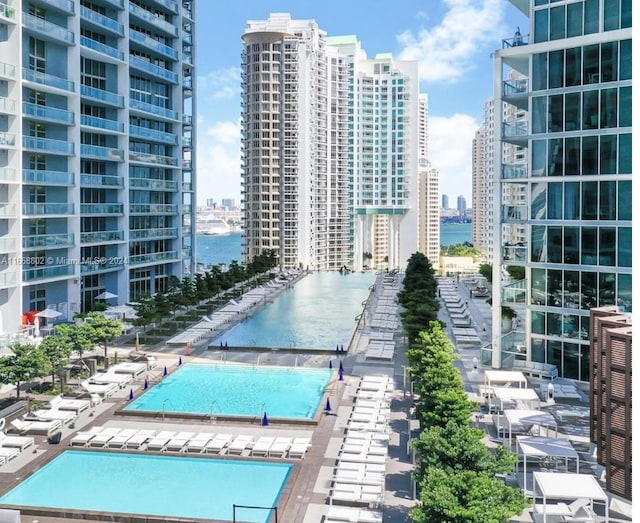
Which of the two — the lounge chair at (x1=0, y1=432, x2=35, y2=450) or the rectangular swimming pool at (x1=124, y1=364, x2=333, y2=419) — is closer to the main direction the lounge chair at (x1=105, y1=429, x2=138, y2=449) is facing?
the lounge chair

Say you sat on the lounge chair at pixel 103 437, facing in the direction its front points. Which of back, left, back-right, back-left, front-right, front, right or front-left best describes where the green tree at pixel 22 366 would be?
right

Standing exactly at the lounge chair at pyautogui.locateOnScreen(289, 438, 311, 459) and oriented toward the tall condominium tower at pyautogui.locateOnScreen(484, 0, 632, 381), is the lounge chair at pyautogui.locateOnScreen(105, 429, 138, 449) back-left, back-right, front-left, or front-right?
back-left

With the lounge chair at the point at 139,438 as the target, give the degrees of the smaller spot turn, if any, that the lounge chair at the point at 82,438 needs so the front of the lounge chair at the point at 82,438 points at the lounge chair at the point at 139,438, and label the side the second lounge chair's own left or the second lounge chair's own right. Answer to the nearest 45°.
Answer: approximately 135° to the second lounge chair's own left

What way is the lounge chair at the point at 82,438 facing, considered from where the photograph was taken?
facing the viewer and to the left of the viewer

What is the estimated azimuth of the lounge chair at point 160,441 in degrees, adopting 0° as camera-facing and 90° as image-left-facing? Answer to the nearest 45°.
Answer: approximately 45°
